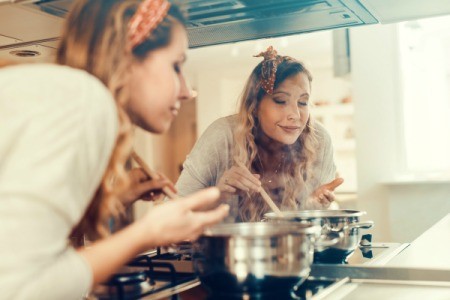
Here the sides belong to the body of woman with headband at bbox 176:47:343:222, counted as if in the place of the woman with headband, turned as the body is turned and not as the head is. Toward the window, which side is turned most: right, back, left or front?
left

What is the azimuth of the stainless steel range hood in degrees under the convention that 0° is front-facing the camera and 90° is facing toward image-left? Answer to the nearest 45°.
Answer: approximately 45°
